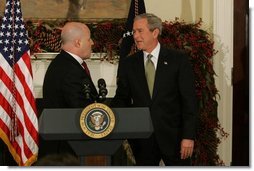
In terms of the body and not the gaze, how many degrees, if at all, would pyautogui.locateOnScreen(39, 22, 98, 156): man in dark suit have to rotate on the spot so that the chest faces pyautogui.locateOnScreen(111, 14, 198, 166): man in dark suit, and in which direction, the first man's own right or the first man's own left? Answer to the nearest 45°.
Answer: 0° — they already face them

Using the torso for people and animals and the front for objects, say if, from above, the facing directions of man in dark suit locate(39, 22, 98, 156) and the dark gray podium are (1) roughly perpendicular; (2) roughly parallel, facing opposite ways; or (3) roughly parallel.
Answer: roughly perpendicular

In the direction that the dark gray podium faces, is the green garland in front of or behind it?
behind

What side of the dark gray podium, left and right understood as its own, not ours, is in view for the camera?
front

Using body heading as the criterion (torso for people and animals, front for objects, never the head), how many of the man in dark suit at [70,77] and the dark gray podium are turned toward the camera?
1

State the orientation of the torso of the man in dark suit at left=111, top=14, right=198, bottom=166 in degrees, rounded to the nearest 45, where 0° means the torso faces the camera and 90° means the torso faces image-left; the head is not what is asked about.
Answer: approximately 45°

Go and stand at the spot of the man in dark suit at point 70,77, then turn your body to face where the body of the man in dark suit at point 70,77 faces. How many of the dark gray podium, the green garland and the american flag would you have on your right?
1

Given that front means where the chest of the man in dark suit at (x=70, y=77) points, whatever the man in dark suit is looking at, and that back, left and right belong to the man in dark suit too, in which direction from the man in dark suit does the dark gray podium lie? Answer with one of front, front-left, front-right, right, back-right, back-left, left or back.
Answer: right

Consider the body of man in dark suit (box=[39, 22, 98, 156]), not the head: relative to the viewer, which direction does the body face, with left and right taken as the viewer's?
facing to the right of the viewer

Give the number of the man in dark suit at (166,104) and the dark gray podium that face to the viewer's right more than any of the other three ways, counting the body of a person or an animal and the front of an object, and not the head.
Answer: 0

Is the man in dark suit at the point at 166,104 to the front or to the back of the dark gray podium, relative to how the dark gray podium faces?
to the back

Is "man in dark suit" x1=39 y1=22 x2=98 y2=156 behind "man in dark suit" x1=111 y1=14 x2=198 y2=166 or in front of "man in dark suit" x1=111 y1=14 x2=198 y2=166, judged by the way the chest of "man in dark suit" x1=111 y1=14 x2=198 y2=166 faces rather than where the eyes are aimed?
in front
